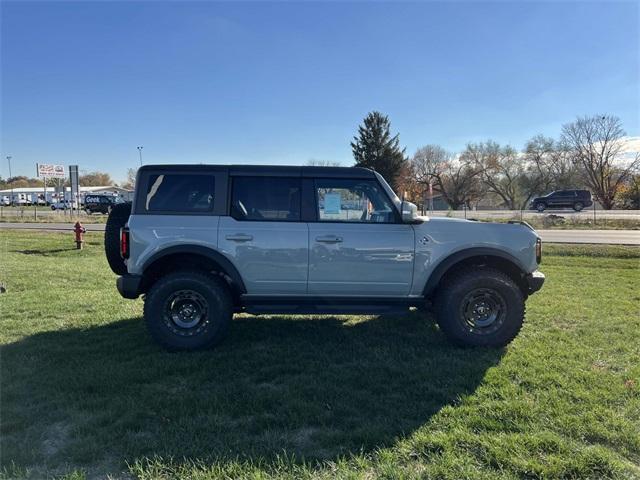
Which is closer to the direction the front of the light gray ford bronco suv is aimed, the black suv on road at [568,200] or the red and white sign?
the black suv on road

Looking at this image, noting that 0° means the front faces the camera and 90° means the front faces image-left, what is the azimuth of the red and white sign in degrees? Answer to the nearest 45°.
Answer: approximately 0°

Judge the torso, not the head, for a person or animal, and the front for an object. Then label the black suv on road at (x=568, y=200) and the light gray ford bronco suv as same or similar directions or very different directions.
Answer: very different directions

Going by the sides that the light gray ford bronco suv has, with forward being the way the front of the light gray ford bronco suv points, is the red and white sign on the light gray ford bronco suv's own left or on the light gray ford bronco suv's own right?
on the light gray ford bronco suv's own left

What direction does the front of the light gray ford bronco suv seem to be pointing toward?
to the viewer's right

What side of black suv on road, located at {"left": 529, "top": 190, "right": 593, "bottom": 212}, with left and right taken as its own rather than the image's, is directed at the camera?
left

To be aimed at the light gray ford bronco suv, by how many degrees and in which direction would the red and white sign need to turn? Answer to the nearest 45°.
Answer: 0° — it already faces it

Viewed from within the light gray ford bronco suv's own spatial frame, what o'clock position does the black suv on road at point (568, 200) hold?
The black suv on road is roughly at 10 o'clock from the light gray ford bronco suv.
